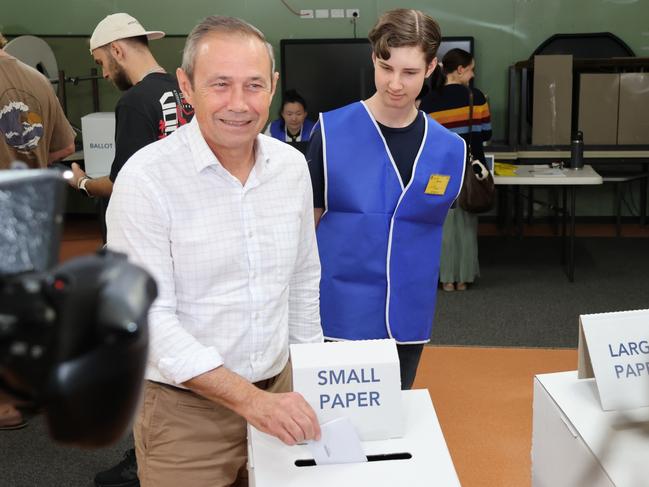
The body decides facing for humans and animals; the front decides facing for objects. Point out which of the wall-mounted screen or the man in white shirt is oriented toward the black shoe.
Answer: the wall-mounted screen

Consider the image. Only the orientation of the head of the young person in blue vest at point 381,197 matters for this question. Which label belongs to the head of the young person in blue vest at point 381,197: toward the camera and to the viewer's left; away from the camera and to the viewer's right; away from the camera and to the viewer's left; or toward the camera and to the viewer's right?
toward the camera and to the viewer's left

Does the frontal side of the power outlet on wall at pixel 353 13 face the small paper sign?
yes

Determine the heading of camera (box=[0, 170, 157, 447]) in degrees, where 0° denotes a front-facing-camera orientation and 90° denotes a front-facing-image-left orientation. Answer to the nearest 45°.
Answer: approximately 225°

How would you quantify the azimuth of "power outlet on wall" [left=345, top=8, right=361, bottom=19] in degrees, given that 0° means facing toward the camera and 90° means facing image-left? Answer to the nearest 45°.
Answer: approximately 0°

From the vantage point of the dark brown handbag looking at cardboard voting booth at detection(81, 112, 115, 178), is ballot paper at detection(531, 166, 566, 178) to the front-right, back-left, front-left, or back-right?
back-right

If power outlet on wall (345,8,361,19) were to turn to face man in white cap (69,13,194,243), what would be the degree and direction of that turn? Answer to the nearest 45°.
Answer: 0° — it already faces them

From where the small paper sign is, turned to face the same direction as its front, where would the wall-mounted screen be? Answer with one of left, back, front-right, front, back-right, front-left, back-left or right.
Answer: back

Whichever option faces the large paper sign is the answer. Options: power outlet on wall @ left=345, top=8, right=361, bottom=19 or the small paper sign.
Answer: the power outlet on wall

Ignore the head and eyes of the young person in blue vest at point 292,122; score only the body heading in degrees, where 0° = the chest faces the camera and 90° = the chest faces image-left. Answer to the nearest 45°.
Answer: approximately 0°

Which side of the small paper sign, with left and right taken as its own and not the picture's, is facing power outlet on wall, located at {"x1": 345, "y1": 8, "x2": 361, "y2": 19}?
back
